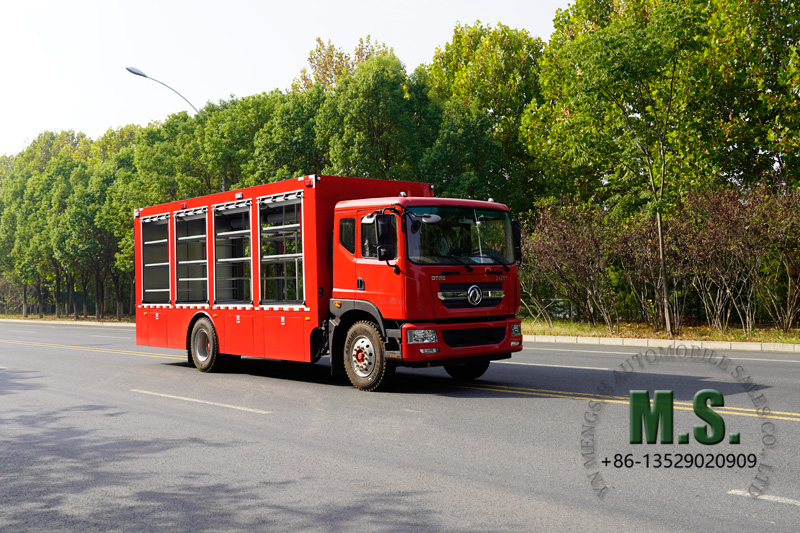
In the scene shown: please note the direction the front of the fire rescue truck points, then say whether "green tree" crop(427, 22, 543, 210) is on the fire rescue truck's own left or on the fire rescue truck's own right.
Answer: on the fire rescue truck's own left

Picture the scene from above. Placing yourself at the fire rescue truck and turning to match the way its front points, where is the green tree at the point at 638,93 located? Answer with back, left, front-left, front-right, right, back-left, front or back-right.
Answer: left

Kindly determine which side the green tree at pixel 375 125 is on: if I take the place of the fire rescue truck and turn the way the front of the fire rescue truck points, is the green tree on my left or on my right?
on my left

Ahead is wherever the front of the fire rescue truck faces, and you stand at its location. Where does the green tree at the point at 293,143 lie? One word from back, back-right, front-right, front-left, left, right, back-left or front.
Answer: back-left

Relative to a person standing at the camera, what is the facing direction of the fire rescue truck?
facing the viewer and to the right of the viewer

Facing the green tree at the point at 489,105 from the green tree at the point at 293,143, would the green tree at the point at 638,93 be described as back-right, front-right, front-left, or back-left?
front-right
